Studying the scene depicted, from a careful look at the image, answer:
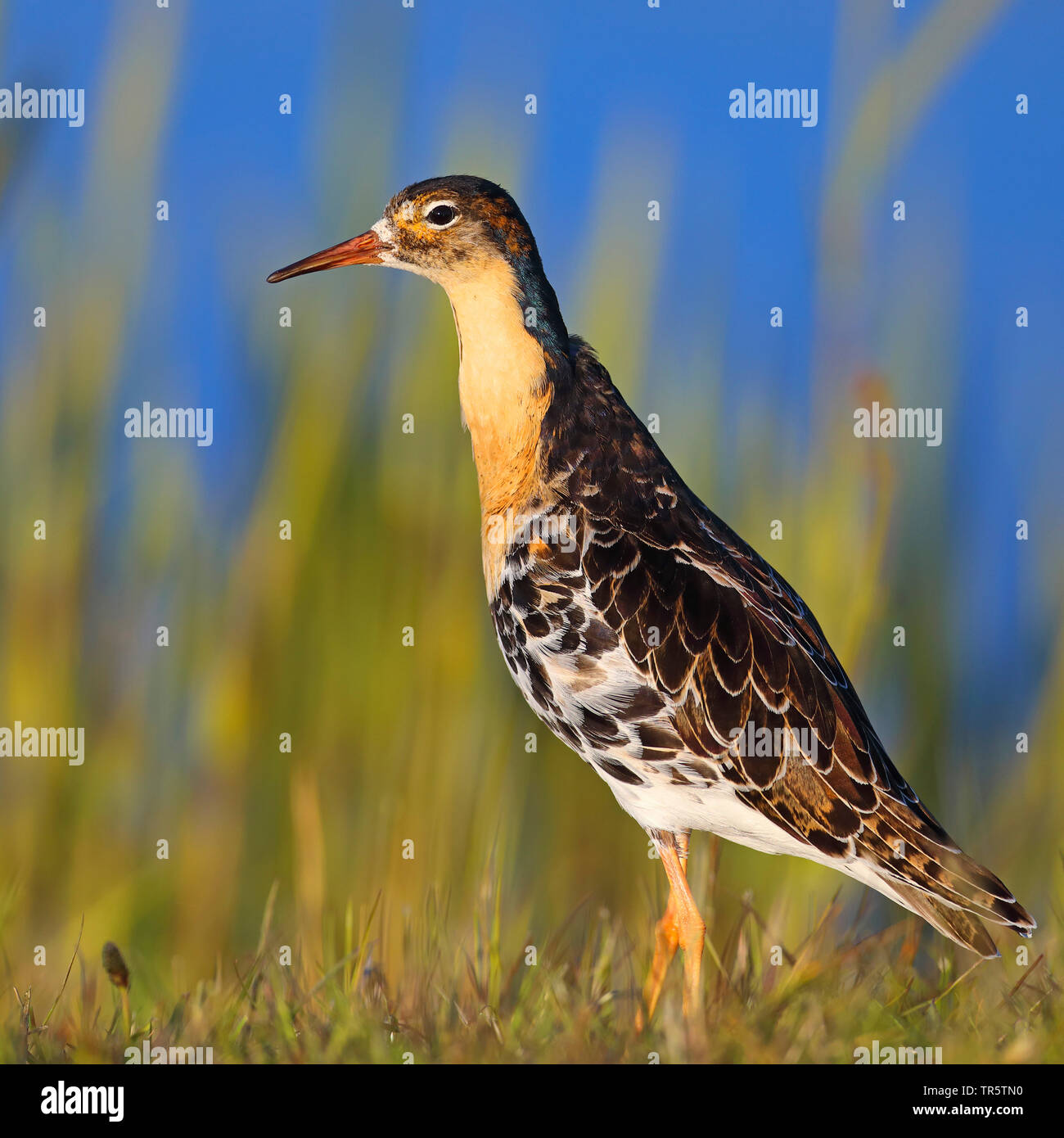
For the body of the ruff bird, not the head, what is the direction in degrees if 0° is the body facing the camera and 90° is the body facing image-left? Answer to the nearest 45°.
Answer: approximately 90°
